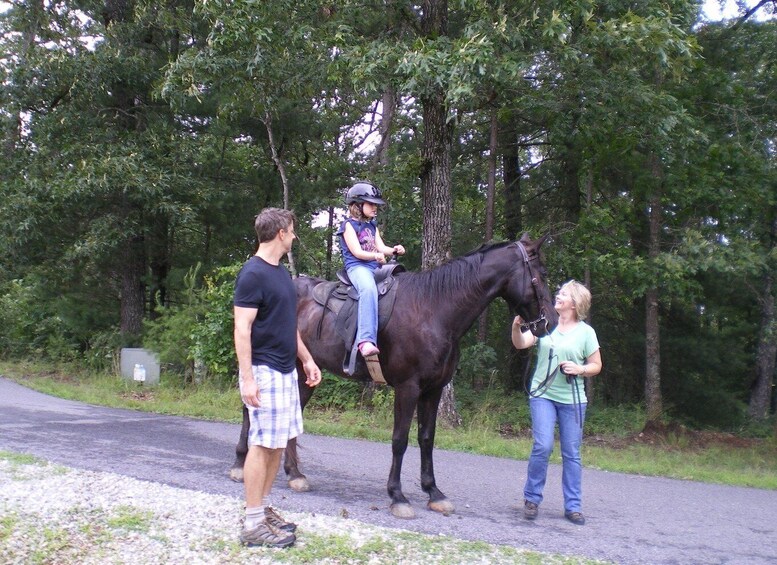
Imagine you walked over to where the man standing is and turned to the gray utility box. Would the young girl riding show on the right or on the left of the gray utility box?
right

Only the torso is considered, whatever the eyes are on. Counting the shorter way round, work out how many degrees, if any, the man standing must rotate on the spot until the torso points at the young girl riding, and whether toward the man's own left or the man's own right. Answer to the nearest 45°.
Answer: approximately 45° to the man's own left

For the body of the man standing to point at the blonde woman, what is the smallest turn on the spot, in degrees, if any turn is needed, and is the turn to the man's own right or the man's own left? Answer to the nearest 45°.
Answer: approximately 45° to the man's own left

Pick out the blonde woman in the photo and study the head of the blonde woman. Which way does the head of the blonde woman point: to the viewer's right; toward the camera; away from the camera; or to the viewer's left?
to the viewer's left

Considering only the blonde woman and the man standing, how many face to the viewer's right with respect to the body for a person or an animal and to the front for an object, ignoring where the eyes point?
1

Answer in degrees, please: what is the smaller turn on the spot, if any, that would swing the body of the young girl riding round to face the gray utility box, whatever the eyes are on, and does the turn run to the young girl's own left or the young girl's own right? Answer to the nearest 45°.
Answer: approximately 180°

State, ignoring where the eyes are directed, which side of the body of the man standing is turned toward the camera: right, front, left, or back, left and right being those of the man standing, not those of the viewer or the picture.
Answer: right

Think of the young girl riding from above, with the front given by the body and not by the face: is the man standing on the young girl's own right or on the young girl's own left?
on the young girl's own right

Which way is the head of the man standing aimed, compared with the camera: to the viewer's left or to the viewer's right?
to the viewer's right

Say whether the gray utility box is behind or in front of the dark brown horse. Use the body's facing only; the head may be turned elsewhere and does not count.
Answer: behind

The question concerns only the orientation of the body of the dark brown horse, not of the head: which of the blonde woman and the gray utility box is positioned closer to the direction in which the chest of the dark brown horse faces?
the blonde woman
